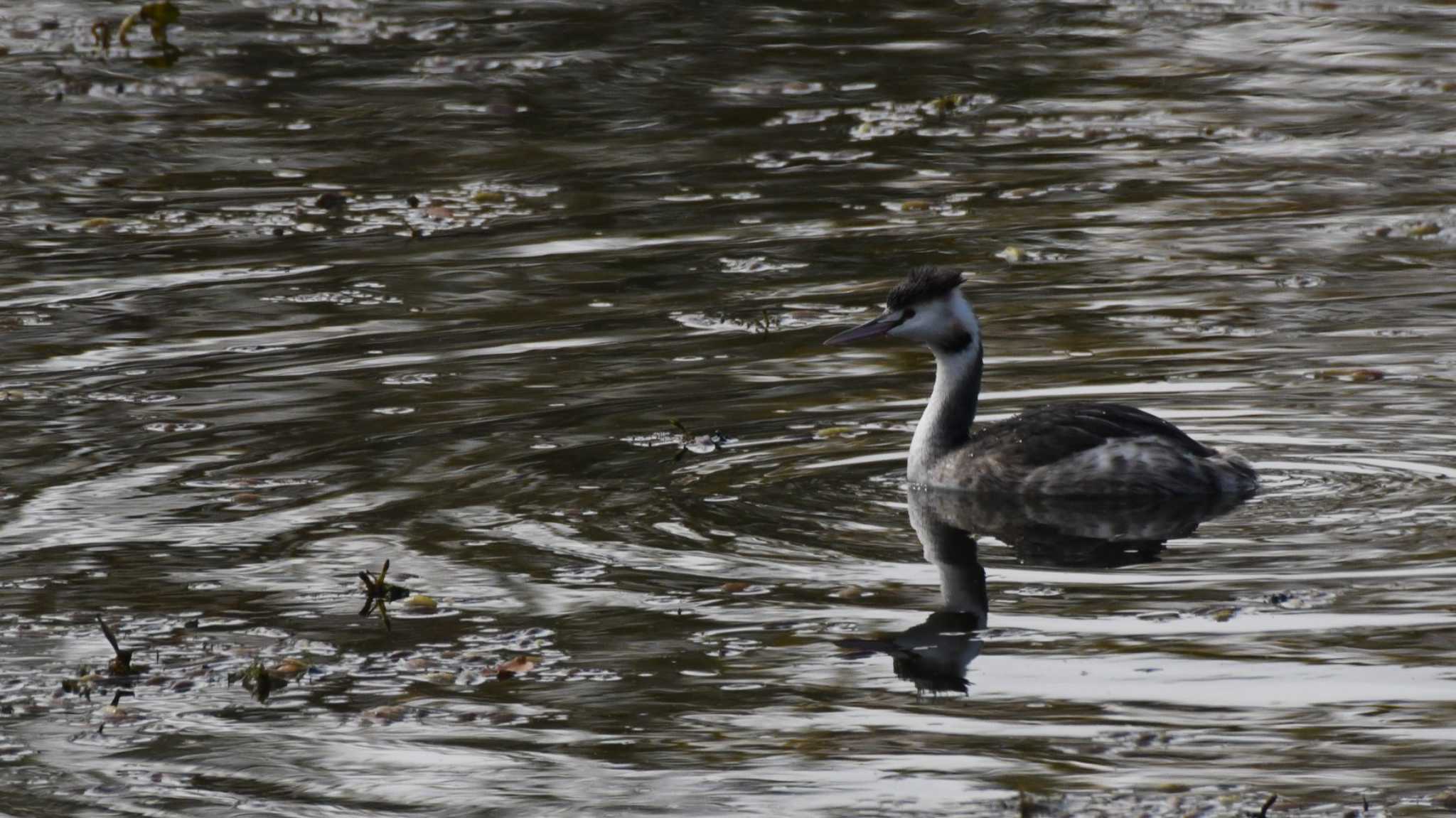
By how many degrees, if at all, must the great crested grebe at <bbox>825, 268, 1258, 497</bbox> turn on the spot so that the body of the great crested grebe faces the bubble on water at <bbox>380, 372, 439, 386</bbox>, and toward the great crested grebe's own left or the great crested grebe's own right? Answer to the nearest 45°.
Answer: approximately 45° to the great crested grebe's own right

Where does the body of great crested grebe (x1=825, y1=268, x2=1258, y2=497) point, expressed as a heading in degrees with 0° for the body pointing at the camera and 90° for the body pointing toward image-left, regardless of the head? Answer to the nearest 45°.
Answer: approximately 90°

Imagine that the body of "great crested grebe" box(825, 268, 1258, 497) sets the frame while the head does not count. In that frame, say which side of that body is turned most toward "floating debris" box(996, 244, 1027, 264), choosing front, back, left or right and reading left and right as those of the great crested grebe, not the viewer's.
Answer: right

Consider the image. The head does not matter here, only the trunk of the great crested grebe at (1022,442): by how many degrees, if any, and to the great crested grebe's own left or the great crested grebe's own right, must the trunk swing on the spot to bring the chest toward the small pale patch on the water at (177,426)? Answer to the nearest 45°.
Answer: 0° — it already faces it

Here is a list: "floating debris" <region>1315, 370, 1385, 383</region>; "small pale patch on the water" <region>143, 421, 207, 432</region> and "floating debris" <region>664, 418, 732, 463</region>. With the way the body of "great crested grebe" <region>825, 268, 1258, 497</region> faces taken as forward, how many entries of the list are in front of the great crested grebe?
2

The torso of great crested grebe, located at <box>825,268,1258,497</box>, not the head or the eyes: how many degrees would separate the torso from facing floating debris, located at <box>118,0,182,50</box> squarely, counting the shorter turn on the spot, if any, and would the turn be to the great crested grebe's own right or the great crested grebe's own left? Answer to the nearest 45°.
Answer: approximately 45° to the great crested grebe's own right

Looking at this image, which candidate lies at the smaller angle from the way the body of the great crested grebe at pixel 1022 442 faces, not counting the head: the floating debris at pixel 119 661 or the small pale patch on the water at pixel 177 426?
the small pale patch on the water

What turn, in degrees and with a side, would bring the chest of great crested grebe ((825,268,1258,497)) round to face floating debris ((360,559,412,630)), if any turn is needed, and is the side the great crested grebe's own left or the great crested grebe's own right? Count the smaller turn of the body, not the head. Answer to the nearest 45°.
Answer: approximately 45° to the great crested grebe's own left

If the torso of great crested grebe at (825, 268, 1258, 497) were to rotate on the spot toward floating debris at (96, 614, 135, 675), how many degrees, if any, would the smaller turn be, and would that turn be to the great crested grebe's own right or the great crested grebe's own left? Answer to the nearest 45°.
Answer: approximately 45° to the great crested grebe's own left
